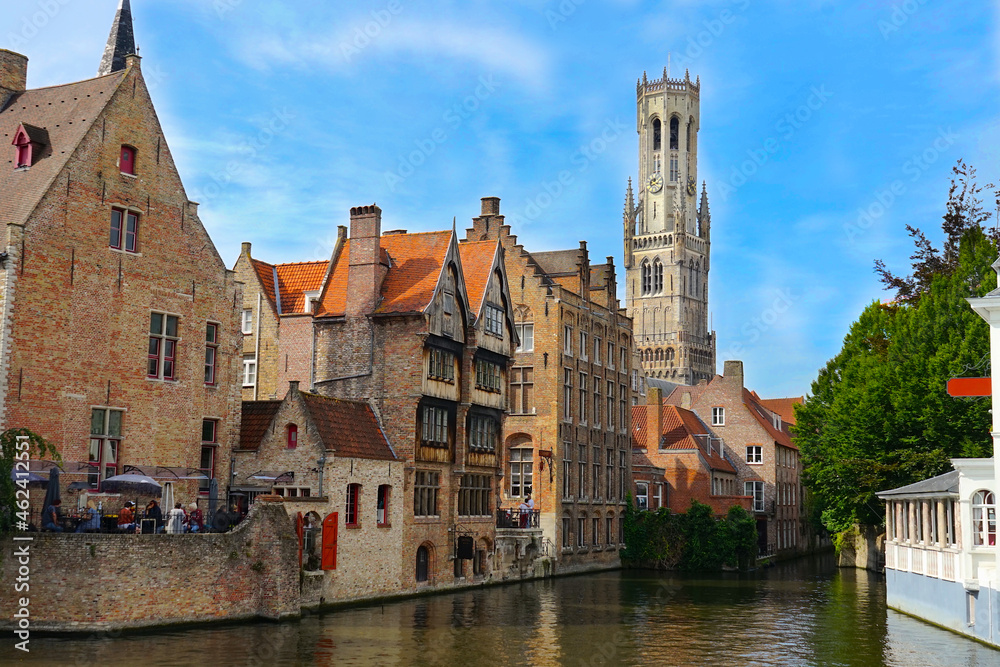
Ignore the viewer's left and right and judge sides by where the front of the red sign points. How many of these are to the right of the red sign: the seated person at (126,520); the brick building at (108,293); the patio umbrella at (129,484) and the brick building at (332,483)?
4

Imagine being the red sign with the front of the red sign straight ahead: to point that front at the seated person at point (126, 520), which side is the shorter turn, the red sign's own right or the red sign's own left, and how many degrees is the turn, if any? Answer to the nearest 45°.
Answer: approximately 90° to the red sign's own right

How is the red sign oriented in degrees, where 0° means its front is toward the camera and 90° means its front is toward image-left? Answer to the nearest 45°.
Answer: approximately 0°

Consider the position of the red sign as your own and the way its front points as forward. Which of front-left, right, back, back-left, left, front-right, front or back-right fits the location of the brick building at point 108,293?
right

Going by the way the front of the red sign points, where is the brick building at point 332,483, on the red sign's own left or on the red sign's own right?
on the red sign's own right

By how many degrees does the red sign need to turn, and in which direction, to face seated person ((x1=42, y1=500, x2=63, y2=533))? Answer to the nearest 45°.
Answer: approximately 90° to its right

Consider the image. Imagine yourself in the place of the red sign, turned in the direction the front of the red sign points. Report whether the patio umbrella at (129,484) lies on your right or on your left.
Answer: on your right
